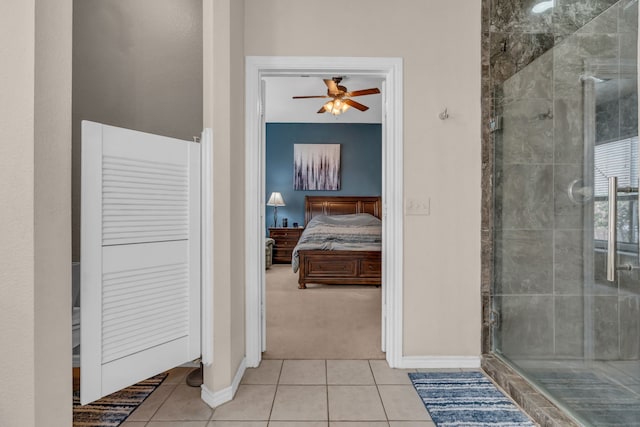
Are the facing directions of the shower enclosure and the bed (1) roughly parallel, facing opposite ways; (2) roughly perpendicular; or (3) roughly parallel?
roughly perpendicular

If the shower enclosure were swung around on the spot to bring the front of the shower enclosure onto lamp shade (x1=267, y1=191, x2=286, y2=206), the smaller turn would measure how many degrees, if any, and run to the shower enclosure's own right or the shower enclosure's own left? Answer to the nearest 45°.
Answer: approximately 90° to the shower enclosure's own right

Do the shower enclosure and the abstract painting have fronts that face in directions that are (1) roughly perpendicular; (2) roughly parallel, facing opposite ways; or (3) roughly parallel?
roughly perpendicular

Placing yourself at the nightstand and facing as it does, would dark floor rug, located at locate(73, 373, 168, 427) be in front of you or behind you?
in front

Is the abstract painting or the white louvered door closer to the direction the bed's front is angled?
the white louvered door

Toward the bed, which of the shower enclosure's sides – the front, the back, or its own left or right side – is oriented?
right

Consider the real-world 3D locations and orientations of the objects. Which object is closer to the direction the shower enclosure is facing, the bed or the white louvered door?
the white louvered door

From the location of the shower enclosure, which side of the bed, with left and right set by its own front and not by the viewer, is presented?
front

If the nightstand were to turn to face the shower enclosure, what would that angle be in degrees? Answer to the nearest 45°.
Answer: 0° — it already faces it

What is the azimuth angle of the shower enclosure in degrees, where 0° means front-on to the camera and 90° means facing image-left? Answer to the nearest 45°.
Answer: approximately 45°
